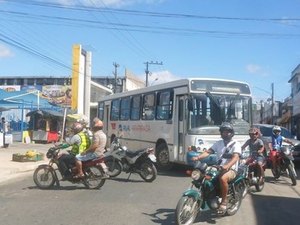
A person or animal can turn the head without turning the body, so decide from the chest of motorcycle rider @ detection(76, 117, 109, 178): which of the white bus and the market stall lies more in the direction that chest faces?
the market stall

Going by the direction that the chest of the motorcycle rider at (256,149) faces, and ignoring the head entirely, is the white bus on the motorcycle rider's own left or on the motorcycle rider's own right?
on the motorcycle rider's own right

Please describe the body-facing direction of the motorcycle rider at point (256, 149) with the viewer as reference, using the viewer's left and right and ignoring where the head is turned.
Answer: facing the viewer and to the left of the viewer

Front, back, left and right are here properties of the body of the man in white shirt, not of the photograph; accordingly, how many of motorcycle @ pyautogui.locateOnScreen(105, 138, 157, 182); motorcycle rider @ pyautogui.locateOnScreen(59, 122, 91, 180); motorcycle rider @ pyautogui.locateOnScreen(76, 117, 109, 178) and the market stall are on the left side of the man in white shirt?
0

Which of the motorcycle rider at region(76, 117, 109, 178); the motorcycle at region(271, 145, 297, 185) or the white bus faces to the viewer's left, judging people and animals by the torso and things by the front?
the motorcycle rider

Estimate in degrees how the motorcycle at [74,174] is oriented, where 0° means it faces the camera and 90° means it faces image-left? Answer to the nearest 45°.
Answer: approximately 90°

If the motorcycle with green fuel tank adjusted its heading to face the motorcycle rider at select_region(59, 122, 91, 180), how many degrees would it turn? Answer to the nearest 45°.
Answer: approximately 90° to its right

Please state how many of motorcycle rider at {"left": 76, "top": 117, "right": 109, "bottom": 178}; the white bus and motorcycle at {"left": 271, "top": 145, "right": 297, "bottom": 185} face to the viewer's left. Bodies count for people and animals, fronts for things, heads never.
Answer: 1

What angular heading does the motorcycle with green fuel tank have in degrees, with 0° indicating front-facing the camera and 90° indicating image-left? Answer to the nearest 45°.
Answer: approximately 45°

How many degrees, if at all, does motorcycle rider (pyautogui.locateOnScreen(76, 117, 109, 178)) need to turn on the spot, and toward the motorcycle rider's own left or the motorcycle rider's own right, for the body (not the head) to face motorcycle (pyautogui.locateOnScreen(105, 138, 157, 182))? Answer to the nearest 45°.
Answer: approximately 135° to the motorcycle rider's own right

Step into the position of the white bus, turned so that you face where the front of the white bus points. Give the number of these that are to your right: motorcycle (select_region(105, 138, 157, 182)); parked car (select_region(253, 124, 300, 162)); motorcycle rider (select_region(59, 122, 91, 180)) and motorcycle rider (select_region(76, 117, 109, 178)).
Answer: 3

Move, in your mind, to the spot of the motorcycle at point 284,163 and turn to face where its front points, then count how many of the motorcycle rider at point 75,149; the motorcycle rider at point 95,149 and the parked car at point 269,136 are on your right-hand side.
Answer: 2
